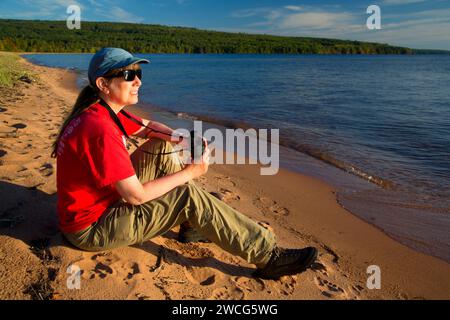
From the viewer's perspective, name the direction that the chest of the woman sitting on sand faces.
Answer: to the viewer's right
